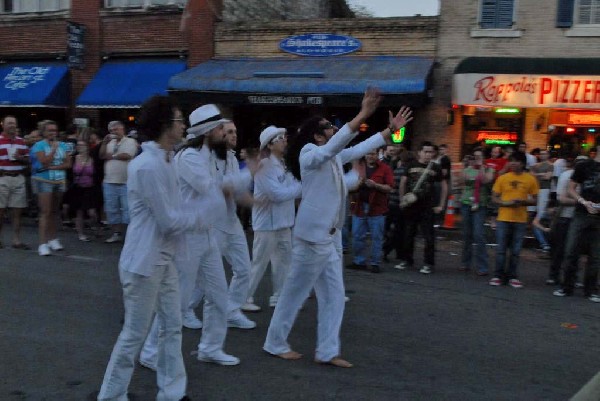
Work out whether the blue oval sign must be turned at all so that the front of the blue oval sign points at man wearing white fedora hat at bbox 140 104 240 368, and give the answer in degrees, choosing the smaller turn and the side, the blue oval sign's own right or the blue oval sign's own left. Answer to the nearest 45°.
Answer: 0° — it already faces them

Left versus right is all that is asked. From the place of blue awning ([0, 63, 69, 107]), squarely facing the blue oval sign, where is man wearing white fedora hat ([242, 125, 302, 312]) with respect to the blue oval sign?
right

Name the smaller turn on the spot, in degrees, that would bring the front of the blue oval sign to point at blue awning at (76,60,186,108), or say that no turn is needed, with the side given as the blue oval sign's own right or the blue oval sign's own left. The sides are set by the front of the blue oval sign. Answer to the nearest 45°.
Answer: approximately 90° to the blue oval sign's own right

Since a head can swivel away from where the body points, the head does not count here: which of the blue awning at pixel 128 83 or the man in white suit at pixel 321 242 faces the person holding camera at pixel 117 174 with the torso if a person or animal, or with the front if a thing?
the blue awning

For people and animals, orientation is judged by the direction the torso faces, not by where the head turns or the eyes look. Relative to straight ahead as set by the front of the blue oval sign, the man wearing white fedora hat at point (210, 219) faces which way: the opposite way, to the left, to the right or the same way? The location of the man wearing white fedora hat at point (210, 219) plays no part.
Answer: to the left

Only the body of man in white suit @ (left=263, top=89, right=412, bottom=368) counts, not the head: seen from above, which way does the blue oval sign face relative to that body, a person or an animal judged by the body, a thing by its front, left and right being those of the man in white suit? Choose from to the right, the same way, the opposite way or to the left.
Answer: to the right

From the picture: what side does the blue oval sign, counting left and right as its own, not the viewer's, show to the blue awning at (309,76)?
front

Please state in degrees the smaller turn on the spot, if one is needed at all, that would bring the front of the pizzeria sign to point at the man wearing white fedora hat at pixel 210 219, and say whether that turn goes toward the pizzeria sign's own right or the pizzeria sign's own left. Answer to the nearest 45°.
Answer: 0° — it already faces them

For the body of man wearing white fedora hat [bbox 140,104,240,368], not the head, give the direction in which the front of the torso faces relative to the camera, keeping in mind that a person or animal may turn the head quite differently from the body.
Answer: to the viewer's right

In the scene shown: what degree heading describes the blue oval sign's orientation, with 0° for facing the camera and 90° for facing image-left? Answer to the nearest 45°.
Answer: approximately 0°

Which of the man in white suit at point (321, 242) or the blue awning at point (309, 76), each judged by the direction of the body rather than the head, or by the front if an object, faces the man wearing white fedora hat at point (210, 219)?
the blue awning

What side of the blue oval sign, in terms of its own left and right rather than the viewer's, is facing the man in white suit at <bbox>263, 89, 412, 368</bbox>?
front

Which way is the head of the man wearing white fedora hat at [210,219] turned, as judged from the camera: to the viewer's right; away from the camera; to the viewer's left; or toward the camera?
to the viewer's right
